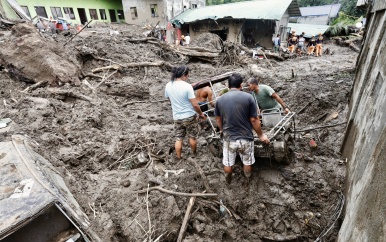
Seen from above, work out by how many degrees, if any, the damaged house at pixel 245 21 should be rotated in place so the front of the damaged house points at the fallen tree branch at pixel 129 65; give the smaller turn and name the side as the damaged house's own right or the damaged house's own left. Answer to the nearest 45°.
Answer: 0° — it already faces it

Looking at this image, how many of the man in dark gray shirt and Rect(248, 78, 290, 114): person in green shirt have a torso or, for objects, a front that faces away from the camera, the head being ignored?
1

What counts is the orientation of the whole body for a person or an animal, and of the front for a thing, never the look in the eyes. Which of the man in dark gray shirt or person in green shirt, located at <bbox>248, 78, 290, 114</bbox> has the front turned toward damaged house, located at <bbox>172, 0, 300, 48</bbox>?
the man in dark gray shirt

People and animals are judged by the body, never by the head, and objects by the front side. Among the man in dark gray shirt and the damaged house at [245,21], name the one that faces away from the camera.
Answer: the man in dark gray shirt

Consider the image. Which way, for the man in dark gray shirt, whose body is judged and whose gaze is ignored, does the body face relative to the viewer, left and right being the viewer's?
facing away from the viewer

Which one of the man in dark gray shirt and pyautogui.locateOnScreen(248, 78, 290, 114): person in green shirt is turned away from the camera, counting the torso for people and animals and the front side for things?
the man in dark gray shirt

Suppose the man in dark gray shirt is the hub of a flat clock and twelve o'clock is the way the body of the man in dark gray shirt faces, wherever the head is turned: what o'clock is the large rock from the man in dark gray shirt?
The large rock is roughly at 10 o'clock from the man in dark gray shirt.

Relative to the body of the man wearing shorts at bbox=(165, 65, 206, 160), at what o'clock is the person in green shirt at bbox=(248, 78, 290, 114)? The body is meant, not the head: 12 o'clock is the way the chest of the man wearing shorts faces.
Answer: The person in green shirt is roughly at 1 o'clock from the man wearing shorts.

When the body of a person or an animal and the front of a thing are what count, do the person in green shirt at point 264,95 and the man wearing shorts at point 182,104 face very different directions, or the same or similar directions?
very different directions

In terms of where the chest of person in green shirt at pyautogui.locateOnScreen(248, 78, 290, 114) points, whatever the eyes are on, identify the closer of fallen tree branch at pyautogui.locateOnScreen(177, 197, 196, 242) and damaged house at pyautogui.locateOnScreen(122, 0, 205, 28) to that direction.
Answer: the fallen tree branch

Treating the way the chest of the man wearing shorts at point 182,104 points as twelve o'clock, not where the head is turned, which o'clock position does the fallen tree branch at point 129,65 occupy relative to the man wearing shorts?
The fallen tree branch is roughly at 10 o'clock from the man wearing shorts.

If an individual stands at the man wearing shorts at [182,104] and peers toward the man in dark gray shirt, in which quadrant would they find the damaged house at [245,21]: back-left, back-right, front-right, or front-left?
back-left

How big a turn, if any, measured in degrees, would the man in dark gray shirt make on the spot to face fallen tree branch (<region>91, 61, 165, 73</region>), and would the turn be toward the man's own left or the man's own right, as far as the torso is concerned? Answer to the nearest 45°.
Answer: approximately 45° to the man's own left
